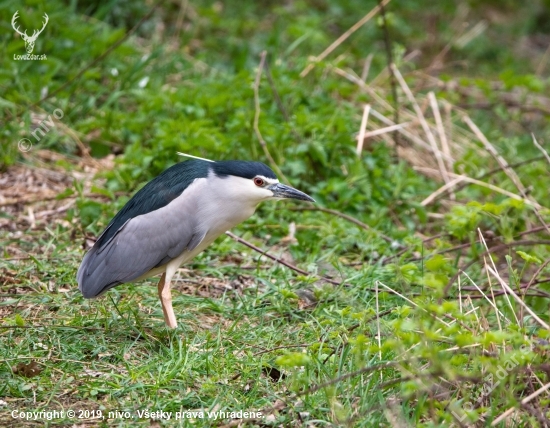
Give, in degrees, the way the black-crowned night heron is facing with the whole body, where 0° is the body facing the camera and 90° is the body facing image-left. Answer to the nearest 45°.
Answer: approximately 270°
